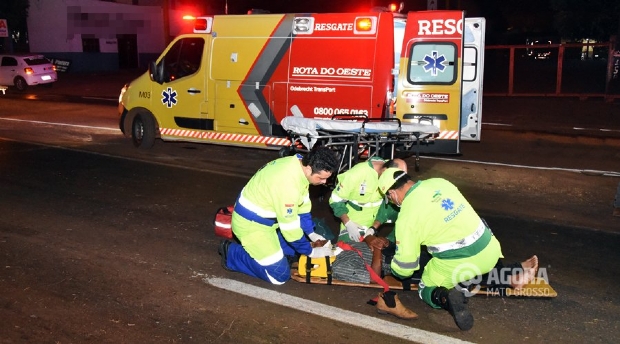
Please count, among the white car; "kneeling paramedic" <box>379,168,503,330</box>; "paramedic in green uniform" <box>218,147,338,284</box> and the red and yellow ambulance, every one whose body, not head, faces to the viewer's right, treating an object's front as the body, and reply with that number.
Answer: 1

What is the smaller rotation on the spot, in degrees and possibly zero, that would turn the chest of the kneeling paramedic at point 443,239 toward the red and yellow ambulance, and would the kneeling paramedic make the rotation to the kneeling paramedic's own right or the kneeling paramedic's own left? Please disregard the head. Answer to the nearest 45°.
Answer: approximately 45° to the kneeling paramedic's own right

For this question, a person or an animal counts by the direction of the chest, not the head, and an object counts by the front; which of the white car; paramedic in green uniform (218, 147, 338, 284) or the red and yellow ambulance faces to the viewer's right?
the paramedic in green uniform

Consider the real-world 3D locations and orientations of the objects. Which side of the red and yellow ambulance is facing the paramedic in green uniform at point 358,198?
left

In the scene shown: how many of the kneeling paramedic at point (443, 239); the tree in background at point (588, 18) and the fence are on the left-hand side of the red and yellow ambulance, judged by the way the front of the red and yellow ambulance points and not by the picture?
1

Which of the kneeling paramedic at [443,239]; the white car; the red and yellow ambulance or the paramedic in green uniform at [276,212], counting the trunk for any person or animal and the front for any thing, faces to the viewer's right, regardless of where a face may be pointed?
the paramedic in green uniform

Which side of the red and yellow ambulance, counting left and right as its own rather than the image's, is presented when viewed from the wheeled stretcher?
left

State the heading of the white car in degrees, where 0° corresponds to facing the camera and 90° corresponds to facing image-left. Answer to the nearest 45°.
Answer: approximately 135°

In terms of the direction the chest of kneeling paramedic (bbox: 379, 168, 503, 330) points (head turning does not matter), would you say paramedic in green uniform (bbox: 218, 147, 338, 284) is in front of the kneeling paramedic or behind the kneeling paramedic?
in front

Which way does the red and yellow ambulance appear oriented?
to the viewer's left

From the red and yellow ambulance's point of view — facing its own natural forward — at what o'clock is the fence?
The fence is roughly at 4 o'clock from the red and yellow ambulance.

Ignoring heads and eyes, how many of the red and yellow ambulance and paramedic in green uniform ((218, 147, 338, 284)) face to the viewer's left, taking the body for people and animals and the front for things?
1

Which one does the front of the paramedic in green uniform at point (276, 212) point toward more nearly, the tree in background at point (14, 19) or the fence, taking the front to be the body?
the fence

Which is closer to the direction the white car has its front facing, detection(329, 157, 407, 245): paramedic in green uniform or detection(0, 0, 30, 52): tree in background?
the tree in background

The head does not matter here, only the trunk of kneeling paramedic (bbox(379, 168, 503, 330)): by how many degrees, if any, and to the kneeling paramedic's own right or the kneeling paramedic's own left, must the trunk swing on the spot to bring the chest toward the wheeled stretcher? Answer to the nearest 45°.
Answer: approximately 45° to the kneeling paramedic's own right

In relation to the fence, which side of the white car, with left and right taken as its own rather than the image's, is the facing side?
back

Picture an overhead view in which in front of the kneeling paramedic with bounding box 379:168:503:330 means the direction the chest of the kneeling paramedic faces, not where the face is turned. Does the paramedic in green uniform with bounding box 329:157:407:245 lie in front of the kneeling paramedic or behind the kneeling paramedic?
in front

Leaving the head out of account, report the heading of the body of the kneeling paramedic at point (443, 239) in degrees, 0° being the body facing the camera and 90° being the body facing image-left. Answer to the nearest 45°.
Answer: approximately 135°

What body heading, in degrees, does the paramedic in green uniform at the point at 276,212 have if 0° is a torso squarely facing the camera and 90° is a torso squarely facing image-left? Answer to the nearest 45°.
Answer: approximately 270°

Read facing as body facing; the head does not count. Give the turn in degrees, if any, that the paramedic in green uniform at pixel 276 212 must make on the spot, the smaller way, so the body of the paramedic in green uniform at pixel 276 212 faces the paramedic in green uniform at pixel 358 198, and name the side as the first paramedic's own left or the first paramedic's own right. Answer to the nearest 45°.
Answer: approximately 45° to the first paramedic's own left
